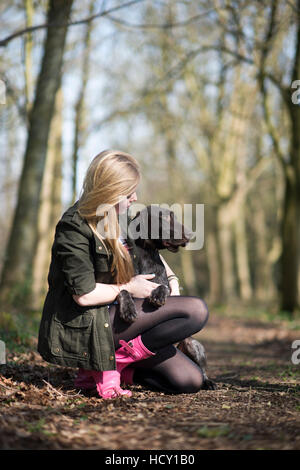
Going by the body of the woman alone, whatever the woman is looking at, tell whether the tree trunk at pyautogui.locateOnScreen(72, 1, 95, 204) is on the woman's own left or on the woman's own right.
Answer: on the woman's own left

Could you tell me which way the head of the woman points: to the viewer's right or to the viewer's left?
to the viewer's right

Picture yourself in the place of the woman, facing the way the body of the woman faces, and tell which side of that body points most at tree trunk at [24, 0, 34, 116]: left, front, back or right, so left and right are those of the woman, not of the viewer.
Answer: left

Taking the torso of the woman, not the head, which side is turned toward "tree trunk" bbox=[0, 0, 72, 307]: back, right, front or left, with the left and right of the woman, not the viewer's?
left

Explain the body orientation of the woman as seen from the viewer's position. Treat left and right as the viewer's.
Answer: facing to the right of the viewer

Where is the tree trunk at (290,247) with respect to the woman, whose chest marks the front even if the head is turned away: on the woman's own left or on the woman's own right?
on the woman's own left

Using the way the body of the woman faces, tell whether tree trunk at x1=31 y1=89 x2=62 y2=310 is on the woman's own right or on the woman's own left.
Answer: on the woman's own left

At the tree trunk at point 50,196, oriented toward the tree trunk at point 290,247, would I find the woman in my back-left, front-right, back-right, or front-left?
front-right
